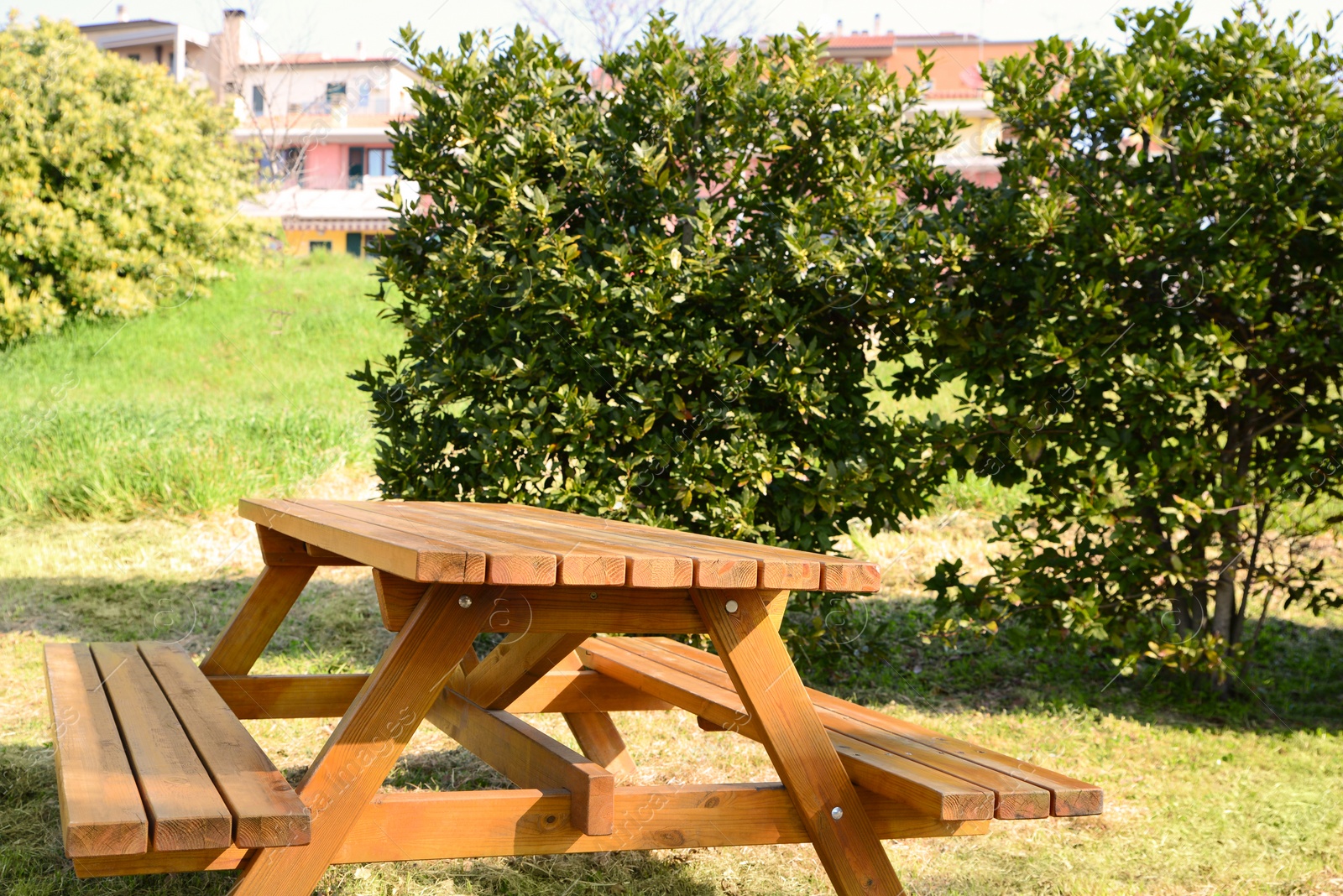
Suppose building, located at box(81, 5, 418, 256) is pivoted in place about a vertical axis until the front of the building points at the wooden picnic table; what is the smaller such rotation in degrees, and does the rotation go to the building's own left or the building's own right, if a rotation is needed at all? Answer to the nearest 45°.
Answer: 0° — it already faces it

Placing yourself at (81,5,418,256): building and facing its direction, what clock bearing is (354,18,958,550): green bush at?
The green bush is roughly at 12 o'clock from the building.

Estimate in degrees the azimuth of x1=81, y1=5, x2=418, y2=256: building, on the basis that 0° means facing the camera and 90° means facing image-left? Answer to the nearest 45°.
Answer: approximately 0°

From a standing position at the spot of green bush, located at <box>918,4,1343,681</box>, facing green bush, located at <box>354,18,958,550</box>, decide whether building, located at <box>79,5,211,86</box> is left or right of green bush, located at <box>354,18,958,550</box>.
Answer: right

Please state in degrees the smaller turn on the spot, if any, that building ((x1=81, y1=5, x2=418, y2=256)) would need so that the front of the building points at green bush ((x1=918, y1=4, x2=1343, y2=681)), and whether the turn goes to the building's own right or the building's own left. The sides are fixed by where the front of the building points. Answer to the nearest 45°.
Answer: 0° — it already faces it

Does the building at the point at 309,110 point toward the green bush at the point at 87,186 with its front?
yes
